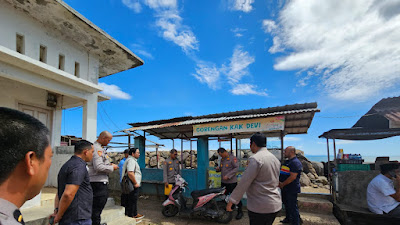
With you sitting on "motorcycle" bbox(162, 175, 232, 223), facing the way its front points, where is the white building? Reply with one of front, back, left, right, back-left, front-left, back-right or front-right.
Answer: front

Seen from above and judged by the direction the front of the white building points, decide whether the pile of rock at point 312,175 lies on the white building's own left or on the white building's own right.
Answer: on the white building's own left

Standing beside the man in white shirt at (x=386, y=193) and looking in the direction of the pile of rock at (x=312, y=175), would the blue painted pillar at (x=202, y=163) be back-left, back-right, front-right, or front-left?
front-left

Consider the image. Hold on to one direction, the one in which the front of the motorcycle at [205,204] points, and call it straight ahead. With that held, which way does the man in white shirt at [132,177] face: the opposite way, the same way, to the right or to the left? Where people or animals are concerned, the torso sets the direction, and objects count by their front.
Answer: the opposite way

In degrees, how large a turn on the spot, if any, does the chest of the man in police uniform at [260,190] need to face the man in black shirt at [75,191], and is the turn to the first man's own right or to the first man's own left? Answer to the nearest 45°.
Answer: approximately 45° to the first man's own left

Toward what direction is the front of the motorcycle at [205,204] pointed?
to the viewer's left

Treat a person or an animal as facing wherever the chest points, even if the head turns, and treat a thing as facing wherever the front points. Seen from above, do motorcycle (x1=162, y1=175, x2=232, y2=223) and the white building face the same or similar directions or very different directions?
very different directions

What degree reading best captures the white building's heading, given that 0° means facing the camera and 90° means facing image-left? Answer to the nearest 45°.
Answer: approximately 315°

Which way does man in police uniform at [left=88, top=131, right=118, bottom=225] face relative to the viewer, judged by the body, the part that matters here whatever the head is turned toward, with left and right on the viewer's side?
facing to the right of the viewer

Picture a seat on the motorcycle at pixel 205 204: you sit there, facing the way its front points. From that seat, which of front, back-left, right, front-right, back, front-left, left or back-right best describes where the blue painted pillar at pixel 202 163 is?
right

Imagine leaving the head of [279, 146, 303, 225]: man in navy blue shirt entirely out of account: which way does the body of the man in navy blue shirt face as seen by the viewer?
to the viewer's left

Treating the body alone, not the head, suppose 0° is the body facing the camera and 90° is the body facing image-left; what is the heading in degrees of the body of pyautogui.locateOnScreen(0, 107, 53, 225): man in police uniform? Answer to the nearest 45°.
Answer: approximately 225°
